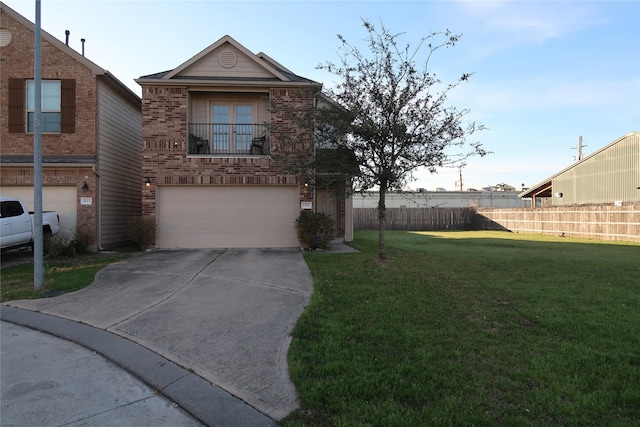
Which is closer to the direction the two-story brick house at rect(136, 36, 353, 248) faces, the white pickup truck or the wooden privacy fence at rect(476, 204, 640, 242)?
the white pickup truck

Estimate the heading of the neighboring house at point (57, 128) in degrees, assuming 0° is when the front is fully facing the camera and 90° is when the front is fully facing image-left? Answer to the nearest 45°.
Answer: approximately 0°

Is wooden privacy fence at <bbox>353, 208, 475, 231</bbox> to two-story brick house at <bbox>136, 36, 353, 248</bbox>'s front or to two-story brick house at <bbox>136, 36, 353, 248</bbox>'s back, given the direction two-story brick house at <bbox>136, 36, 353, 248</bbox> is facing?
to the back

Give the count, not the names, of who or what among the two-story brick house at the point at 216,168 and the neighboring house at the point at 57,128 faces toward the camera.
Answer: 2

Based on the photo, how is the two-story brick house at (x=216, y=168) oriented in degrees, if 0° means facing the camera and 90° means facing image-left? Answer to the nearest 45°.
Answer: approximately 0°

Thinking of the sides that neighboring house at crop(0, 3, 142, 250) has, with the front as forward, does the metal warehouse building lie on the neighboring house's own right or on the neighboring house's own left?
on the neighboring house's own left

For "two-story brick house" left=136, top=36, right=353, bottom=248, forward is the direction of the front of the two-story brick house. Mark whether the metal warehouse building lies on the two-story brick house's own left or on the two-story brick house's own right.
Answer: on the two-story brick house's own left

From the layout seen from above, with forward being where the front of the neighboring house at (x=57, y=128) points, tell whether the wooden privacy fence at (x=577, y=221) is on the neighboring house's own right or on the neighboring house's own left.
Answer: on the neighboring house's own left

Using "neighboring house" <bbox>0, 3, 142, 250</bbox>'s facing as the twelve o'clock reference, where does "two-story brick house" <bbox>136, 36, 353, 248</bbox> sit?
The two-story brick house is roughly at 10 o'clock from the neighboring house.
